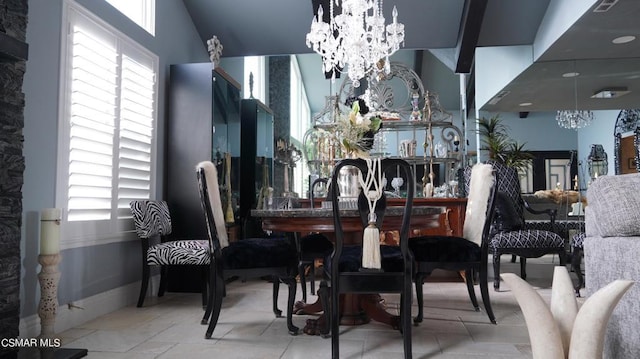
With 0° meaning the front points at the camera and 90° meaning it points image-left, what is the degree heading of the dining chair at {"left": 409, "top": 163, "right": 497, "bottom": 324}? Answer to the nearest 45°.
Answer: approximately 90°

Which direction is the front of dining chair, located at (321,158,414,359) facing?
away from the camera

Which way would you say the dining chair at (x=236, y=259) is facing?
to the viewer's right

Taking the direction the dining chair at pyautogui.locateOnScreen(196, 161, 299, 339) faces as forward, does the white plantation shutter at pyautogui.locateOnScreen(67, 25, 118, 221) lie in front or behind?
behind

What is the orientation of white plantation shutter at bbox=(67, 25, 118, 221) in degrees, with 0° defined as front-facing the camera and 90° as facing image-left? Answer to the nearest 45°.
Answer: approximately 315°

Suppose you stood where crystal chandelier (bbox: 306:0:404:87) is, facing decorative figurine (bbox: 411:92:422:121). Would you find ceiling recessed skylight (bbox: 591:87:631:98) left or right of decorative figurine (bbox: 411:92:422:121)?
right

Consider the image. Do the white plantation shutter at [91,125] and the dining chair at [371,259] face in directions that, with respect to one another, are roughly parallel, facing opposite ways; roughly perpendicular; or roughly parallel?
roughly perpendicular

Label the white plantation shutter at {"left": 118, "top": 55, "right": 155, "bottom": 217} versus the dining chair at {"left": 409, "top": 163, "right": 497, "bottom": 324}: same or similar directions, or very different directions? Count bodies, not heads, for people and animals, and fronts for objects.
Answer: very different directions

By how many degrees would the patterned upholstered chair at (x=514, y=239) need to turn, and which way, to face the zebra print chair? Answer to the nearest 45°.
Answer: approximately 90° to its right

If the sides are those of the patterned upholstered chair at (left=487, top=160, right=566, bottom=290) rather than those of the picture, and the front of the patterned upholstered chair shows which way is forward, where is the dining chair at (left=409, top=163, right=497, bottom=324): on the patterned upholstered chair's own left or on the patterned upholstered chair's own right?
on the patterned upholstered chair's own right

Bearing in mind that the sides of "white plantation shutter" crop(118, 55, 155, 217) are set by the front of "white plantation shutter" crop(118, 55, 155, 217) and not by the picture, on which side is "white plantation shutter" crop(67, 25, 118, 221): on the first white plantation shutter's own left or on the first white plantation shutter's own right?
on the first white plantation shutter's own right

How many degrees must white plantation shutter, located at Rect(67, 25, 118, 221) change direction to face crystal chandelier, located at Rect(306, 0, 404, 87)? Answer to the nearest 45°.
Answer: approximately 45° to its left
